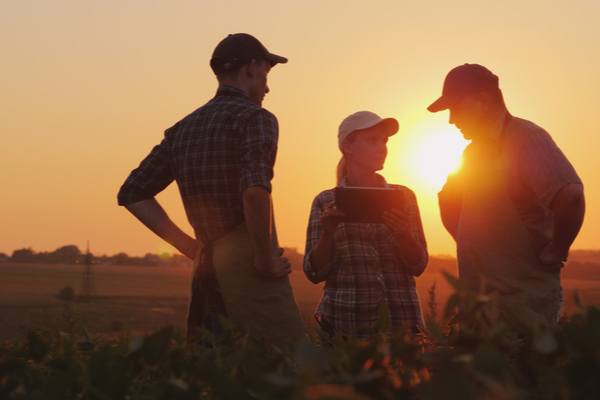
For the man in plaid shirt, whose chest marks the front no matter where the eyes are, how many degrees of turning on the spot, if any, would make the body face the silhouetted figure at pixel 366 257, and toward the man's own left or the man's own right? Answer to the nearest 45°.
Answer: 0° — they already face them

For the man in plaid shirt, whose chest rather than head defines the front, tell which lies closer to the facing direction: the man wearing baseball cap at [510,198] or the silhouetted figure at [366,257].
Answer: the silhouetted figure

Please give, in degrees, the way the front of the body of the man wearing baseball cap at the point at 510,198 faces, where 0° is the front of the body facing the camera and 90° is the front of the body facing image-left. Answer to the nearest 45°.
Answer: approximately 45°

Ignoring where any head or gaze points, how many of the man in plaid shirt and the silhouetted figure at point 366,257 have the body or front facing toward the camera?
1

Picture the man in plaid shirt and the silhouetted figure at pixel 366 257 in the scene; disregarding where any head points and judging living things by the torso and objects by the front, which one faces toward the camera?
the silhouetted figure

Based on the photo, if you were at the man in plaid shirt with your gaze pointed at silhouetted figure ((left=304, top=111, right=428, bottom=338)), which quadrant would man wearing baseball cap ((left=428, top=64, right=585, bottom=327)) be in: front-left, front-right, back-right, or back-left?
front-right

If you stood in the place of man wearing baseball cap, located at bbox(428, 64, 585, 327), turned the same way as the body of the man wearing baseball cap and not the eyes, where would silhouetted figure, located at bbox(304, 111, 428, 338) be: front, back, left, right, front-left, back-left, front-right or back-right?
right

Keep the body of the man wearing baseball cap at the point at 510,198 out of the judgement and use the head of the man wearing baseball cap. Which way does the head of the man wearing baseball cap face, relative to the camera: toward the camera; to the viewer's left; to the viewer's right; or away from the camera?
to the viewer's left

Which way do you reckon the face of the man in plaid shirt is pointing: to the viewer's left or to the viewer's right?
to the viewer's right

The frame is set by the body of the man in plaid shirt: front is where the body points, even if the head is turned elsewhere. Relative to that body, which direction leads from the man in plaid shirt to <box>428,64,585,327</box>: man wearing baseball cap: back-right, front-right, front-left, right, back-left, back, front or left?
front-right

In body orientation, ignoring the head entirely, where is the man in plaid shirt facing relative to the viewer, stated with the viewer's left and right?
facing away from the viewer and to the right of the viewer

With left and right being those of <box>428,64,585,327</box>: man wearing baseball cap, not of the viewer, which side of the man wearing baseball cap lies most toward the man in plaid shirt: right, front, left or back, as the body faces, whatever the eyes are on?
front

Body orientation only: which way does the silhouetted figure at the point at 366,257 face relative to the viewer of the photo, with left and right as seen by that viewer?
facing the viewer
